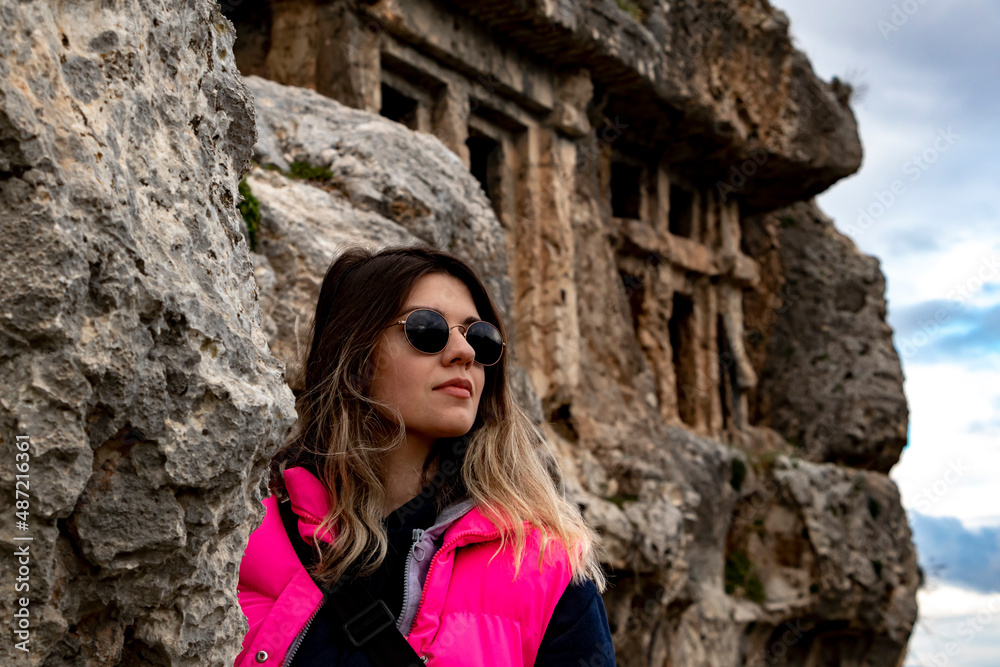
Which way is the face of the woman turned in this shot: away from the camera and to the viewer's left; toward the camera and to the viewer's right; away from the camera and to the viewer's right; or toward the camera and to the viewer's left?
toward the camera and to the viewer's right

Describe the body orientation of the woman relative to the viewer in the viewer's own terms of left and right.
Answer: facing the viewer
